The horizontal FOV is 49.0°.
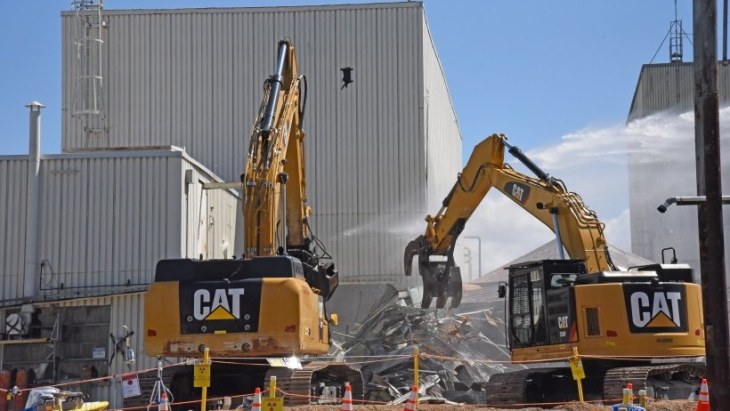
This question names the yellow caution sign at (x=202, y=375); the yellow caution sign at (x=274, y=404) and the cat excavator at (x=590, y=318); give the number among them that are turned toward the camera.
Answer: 2

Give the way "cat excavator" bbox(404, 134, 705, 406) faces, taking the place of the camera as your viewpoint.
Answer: facing away from the viewer and to the left of the viewer

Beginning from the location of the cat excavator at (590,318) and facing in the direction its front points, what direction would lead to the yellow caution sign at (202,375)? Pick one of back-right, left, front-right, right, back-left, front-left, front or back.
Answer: left

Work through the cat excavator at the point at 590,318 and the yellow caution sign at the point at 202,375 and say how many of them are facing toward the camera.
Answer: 1

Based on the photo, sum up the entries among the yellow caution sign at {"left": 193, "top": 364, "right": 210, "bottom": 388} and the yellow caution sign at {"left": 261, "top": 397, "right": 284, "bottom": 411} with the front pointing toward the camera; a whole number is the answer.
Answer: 2

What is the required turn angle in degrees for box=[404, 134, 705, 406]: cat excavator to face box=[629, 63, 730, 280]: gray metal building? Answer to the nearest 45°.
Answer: approximately 45° to its right

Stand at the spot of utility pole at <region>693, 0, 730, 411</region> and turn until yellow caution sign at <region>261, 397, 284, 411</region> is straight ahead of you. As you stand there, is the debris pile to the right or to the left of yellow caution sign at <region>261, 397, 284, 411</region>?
right

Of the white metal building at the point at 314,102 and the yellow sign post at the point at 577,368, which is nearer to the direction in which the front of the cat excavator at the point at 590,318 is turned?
the white metal building

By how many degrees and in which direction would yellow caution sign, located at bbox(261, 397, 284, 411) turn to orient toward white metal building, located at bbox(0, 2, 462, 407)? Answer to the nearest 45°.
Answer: approximately 180°

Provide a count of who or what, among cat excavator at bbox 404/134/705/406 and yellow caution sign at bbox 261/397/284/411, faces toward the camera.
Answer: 1

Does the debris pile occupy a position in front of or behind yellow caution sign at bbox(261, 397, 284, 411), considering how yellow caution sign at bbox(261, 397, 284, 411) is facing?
behind

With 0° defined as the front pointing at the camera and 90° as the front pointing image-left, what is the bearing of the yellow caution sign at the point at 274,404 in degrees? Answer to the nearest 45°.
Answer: approximately 0°

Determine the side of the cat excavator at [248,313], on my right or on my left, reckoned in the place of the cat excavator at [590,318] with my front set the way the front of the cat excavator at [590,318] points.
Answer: on my left
